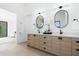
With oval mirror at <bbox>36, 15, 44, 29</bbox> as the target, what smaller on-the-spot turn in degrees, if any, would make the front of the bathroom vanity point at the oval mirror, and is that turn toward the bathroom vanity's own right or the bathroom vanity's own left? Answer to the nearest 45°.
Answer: approximately 90° to the bathroom vanity's own right

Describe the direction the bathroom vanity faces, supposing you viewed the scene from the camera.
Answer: facing the viewer and to the left of the viewer

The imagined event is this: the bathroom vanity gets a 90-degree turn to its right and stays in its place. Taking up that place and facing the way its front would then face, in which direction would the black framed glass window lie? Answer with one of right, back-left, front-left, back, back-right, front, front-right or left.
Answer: front
